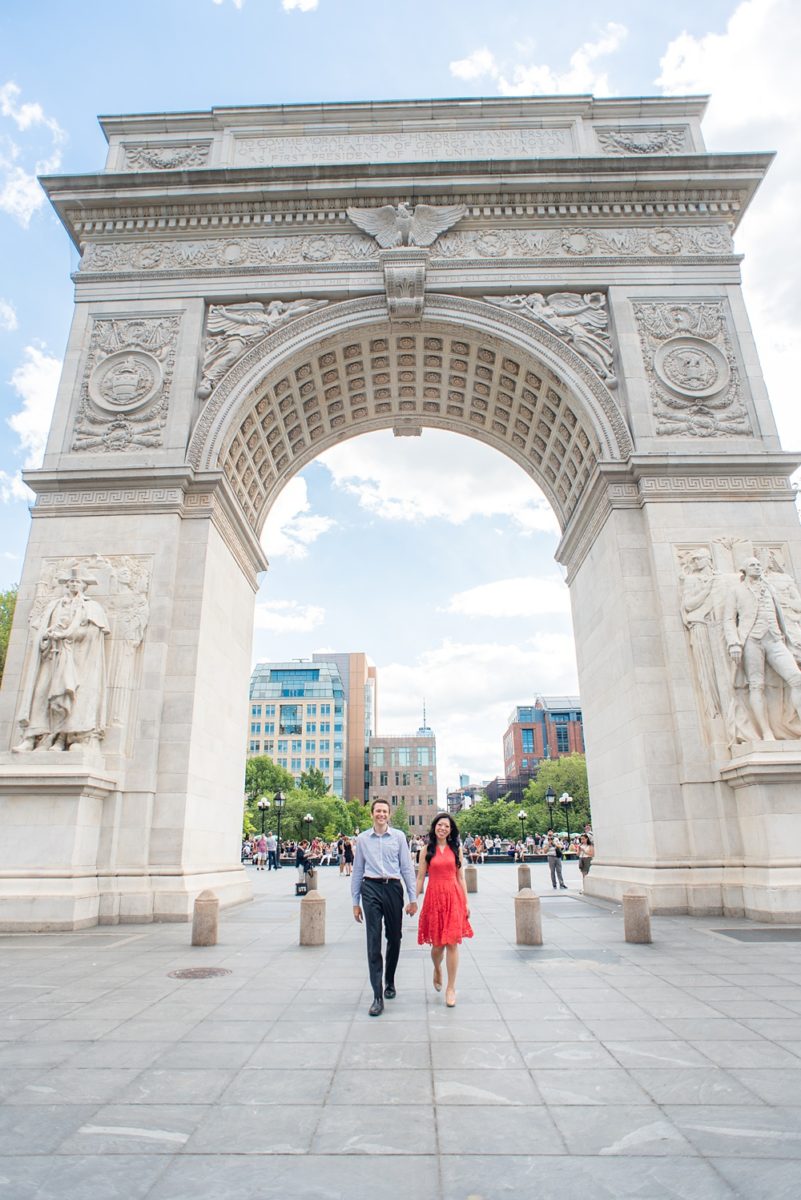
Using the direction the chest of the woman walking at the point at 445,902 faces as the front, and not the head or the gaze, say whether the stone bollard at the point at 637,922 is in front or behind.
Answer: behind

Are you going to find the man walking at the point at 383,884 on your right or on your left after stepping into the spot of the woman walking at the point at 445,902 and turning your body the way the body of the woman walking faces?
on your right

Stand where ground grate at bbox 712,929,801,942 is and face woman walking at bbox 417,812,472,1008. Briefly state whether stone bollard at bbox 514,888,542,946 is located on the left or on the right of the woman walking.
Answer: right

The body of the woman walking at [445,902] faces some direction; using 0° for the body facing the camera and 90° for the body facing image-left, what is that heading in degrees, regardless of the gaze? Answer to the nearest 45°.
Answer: approximately 0°

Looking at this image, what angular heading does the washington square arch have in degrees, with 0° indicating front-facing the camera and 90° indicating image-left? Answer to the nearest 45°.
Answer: approximately 0°

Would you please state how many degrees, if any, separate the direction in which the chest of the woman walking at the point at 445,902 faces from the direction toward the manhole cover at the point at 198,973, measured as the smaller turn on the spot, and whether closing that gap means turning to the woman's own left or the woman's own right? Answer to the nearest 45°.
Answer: approximately 135° to the woman's own right

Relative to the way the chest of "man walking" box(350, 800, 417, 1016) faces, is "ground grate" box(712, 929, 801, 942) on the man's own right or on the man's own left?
on the man's own left
